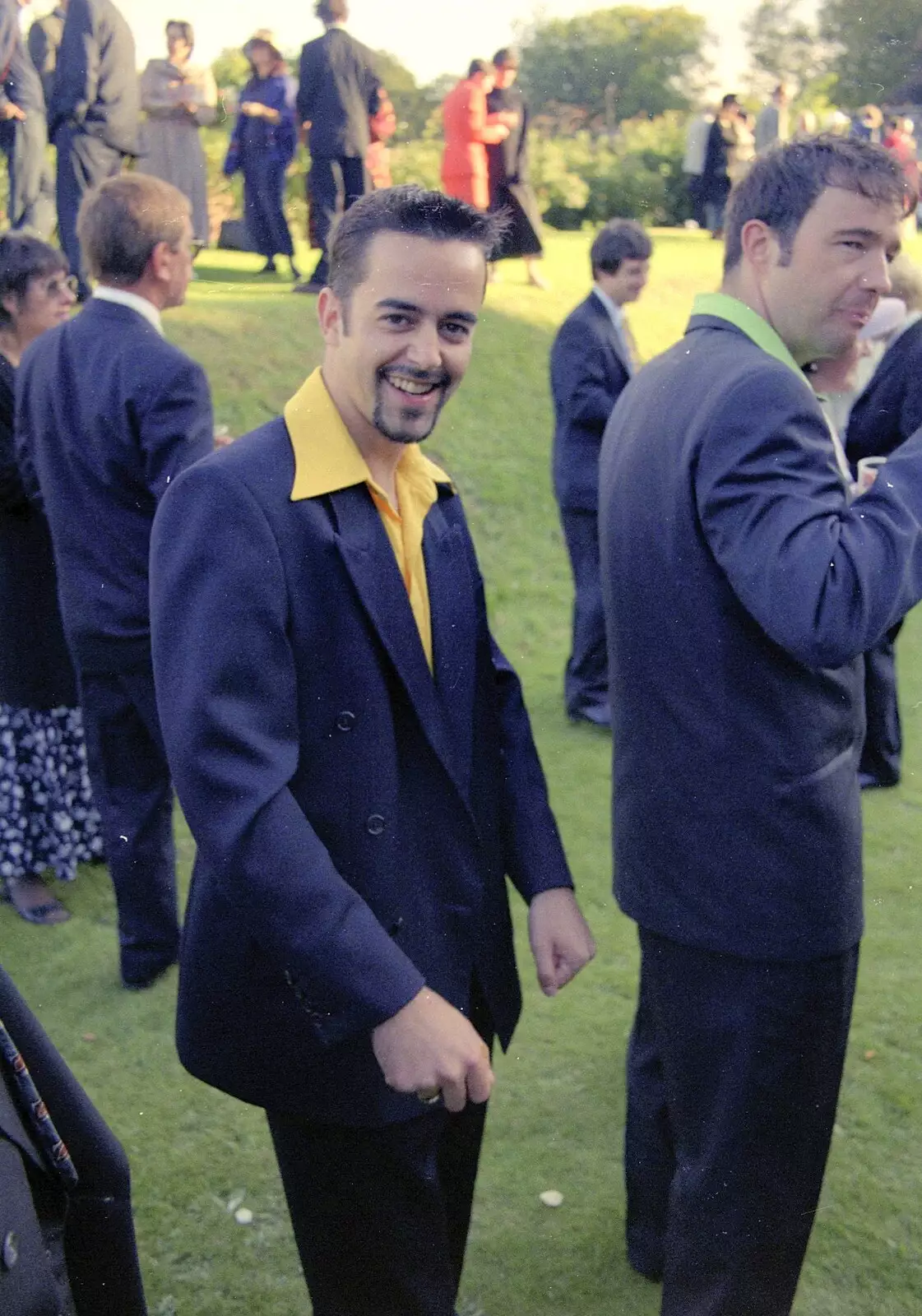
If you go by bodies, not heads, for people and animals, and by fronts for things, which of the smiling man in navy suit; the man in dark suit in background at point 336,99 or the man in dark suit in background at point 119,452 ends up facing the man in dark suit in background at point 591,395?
the man in dark suit in background at point 119,452

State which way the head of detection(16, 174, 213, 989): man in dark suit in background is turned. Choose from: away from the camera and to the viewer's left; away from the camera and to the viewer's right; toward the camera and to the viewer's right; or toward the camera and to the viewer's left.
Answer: away from the camera and to the viewer's right

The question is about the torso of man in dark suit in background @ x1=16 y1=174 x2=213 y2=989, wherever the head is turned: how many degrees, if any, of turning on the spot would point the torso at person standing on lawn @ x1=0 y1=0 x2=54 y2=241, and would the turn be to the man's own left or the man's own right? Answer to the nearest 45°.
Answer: approximately 45° to the man's own left

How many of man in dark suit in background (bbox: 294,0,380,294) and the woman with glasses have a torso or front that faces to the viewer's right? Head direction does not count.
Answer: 1

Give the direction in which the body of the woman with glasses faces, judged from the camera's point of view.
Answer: to the viewer's right

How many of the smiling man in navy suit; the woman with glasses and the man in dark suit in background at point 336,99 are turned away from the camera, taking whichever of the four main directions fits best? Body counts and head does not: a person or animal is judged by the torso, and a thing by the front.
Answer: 1

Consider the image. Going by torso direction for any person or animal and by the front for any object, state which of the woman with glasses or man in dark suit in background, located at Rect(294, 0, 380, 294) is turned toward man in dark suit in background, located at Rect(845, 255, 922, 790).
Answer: the woman with glasses

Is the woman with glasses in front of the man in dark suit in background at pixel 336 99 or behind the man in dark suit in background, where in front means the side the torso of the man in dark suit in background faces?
behind

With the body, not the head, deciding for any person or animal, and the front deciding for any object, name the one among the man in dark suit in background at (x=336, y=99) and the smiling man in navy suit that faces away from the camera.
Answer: the man in dark suit in background

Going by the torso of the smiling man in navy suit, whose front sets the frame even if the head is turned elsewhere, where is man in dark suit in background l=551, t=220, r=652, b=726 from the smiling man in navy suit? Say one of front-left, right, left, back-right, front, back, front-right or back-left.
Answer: back-left

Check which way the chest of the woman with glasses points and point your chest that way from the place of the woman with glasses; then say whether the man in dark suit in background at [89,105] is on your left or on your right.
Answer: on your left

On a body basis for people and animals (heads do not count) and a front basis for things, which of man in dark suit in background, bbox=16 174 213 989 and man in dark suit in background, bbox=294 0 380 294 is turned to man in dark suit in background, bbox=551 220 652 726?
man in dark suit in background, bbox=16 174 213 989

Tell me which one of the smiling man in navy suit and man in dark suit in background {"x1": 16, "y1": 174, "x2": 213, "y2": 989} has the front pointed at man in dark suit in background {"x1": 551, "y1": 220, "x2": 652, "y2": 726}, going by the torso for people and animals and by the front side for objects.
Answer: man in dark suit in background {"x1": 16, "y1": 174, "x2": 213, "y2": 989}

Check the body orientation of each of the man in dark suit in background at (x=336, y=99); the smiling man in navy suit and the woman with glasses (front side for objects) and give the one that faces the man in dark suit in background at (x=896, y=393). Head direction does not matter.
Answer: the woman with glasses

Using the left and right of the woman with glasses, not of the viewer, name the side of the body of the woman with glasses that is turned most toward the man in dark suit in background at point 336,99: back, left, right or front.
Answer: left

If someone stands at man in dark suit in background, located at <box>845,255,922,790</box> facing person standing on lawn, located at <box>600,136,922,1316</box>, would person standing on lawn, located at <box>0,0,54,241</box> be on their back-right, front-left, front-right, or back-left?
back-right

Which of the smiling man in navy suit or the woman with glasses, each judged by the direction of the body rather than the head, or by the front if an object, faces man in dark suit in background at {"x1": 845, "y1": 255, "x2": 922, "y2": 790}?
the woman with glasses

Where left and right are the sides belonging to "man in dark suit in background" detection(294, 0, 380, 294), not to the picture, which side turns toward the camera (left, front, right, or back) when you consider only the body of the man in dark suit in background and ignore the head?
back
